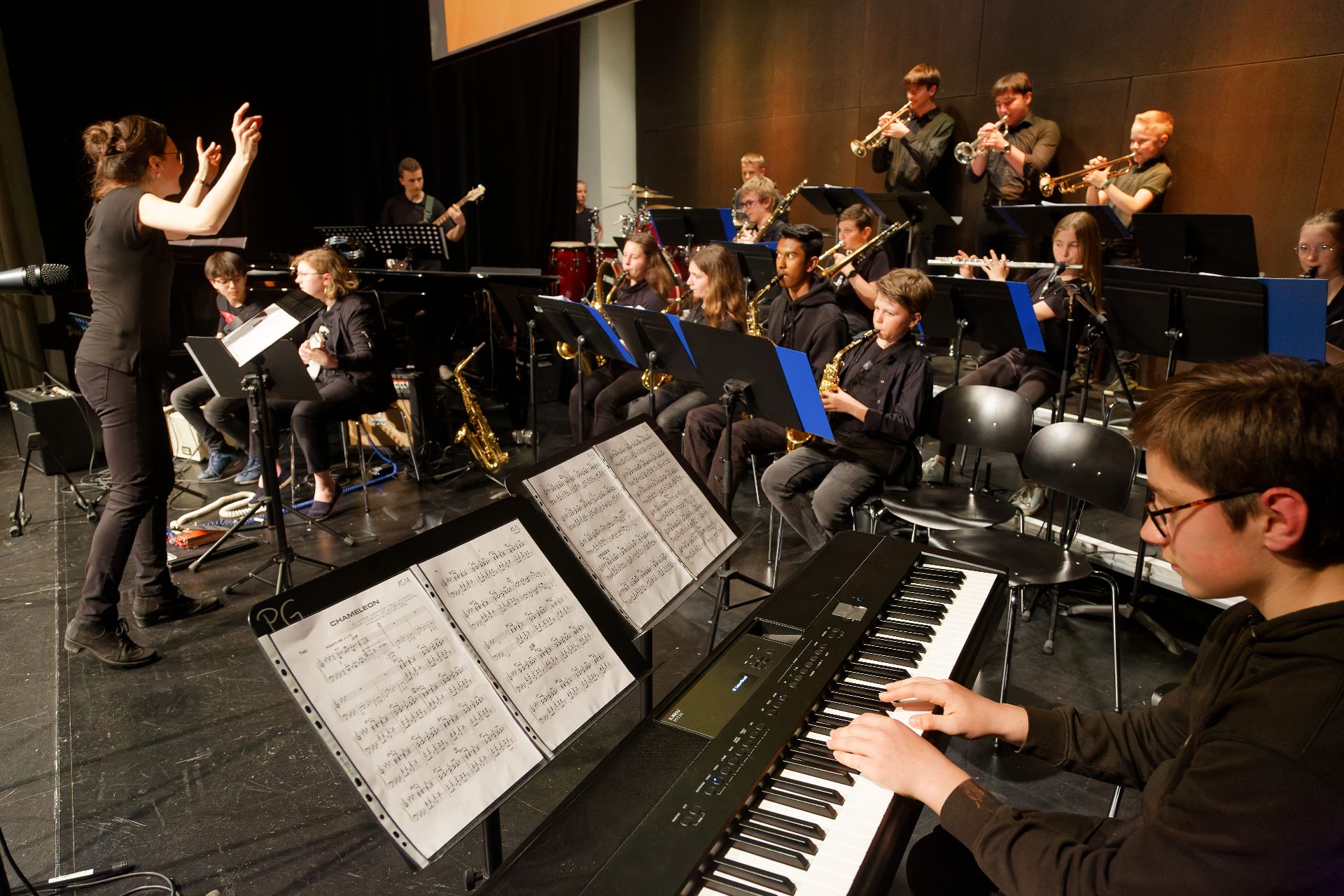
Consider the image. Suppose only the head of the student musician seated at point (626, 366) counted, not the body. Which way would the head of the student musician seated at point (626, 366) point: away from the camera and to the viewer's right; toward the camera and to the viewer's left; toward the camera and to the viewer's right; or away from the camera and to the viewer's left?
toward the camera and to the viewer's left

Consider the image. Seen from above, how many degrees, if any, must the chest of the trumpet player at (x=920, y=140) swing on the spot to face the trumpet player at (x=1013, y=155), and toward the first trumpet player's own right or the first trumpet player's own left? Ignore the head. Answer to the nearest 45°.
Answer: approximately 90° to the first trumpet player's own left

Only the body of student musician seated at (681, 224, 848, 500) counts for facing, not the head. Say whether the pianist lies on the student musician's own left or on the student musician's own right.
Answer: on the student musician's own left

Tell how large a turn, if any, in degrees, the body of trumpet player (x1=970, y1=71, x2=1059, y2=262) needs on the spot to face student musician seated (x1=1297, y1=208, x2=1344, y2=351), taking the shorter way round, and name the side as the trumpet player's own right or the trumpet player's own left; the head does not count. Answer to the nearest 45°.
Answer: approximately 90° to the trumpet player's own left

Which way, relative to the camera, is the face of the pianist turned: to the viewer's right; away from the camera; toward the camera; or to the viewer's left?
to the viewer's left

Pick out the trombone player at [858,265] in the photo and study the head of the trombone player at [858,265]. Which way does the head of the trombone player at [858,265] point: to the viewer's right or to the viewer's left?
to the viewer's left

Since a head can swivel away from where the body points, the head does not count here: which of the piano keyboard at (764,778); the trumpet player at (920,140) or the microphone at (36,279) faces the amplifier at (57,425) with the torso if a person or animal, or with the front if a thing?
the trumpet player

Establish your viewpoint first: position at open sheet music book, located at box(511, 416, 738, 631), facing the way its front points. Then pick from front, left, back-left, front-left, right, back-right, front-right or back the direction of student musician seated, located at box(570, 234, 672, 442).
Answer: back-left

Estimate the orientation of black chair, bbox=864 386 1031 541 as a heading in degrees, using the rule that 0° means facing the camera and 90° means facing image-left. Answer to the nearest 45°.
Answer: approximately 45°

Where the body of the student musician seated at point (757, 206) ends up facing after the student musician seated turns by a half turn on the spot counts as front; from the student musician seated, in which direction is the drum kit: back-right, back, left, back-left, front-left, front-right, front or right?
left

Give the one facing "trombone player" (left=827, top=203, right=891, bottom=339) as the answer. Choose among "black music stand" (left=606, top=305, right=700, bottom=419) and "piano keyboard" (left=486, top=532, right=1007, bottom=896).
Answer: the black music stand

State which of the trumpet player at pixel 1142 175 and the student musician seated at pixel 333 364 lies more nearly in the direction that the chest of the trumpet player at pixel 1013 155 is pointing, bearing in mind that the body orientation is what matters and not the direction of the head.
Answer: the student musician seated

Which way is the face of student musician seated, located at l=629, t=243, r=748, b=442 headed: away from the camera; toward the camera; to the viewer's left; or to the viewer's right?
to the viewer's left

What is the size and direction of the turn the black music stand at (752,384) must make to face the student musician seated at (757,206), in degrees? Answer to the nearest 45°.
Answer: approximately 45° to its left
